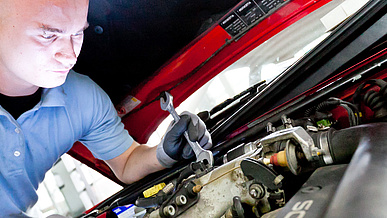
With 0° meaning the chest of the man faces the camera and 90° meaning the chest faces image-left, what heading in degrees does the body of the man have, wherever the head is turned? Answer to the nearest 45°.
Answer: approximately 315°

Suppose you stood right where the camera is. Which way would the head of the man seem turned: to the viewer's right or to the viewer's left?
to the viewer's right
